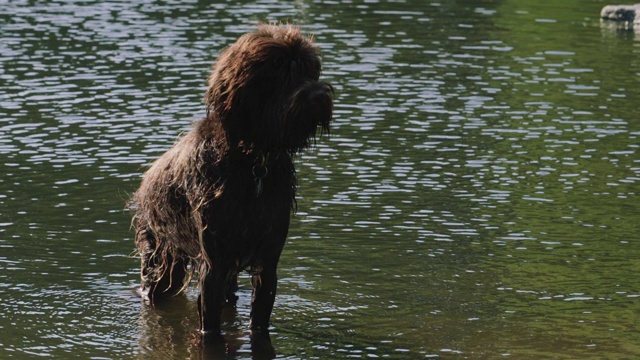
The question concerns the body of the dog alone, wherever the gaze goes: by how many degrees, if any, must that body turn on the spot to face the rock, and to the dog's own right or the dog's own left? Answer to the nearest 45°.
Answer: approximately 90° to the dog's own left

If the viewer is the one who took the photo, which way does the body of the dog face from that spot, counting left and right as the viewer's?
facing the viewer and to the right of the viewer
